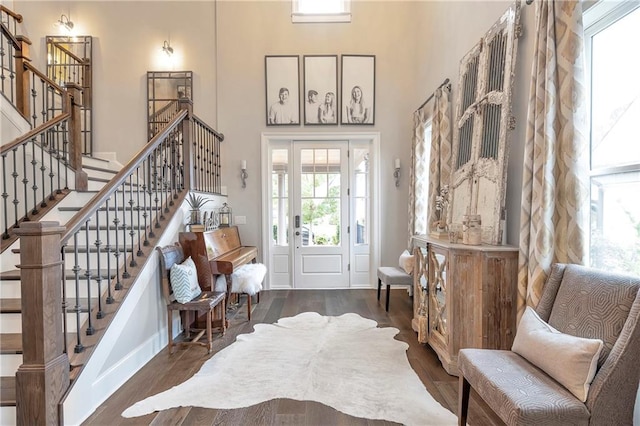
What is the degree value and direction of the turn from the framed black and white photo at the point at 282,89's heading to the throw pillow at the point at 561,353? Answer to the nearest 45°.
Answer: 0° — it already faces it

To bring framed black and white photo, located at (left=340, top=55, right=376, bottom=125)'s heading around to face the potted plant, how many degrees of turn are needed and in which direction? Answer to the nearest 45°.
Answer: approximately 45° to its right

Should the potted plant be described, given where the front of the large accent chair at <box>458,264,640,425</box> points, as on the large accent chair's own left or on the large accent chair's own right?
on the large accent chair's own right

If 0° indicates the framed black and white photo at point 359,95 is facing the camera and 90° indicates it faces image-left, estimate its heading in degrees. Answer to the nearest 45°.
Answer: approximately 0°

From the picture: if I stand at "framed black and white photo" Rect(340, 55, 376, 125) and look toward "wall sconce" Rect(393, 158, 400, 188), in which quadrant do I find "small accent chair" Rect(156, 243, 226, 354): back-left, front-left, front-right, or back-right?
back-right

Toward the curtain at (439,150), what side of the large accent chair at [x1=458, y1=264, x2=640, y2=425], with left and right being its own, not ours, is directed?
right

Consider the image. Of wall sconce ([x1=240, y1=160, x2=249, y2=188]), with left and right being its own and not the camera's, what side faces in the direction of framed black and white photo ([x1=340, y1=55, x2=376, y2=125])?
left
